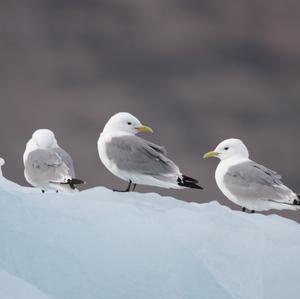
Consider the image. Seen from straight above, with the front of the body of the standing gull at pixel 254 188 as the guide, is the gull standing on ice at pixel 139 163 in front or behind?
in front

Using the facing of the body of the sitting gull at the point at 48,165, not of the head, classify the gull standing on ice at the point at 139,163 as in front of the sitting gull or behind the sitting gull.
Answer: behind

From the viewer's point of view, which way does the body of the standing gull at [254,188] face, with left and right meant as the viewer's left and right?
facing to the left of the viewer

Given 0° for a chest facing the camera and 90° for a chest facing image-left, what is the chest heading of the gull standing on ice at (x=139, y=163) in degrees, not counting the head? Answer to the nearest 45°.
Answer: approximately 90°

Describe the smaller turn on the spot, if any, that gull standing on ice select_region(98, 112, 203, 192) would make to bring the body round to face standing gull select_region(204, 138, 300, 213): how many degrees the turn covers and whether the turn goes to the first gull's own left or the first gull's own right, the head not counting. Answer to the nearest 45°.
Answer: approximately 180°

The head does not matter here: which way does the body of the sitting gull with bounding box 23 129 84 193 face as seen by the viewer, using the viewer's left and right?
facing away from the viewer and to the left of the viewer

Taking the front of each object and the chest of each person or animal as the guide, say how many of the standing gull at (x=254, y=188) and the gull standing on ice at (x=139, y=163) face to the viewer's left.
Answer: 2

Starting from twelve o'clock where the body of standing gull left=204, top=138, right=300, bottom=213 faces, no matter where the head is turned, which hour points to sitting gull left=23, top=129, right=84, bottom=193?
sitting gull left=23, top=129, right=84, bottom=193 is roughly at 12 o'clock from standing gull left=204, top=138, right=300, bottom=213.

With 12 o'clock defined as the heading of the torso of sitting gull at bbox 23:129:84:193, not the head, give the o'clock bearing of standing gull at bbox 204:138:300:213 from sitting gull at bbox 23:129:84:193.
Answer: standing gull at bbox 204:138:300:213 is roughly at 5 o'clock from sitting gull at bbox 23:129:84:193.
